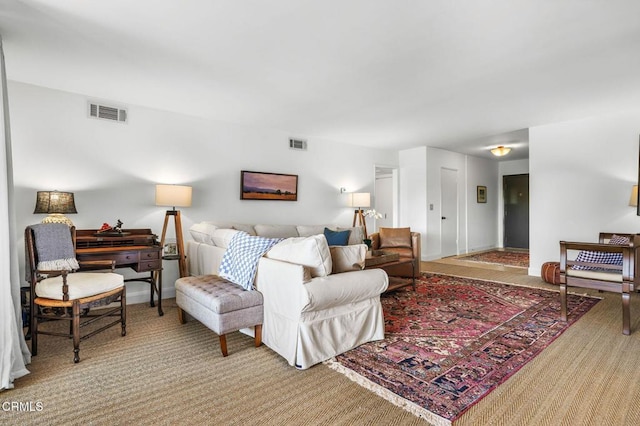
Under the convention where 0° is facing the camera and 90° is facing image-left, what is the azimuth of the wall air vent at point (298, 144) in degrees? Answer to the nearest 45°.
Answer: approximately 315°

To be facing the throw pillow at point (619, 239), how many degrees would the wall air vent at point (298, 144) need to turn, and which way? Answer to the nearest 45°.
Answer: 0° — it already faces it

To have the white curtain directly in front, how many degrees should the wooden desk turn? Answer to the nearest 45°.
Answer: approximately 45° to its right

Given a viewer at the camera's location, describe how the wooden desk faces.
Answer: facing the viewer

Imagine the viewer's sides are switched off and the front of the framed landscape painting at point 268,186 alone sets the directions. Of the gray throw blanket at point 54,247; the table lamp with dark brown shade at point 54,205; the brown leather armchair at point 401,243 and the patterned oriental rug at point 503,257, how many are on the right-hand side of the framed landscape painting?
2

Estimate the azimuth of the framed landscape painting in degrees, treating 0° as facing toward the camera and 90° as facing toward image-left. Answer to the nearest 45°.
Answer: approximately 315°

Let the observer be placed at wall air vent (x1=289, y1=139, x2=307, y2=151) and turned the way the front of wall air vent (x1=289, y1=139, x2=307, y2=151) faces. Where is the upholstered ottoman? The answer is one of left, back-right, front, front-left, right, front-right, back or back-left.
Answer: front-right

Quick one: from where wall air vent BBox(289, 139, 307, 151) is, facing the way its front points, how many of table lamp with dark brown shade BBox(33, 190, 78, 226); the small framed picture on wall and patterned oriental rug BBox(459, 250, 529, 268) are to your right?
1

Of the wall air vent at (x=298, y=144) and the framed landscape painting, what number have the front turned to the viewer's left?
0

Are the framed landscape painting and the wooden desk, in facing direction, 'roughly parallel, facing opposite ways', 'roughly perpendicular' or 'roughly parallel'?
roughly parallel

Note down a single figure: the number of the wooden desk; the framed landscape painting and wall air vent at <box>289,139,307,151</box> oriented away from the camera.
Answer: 0

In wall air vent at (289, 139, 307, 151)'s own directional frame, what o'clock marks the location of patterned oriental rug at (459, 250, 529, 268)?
The patterned oriental rug is roughly at 10 o'clock from the wall air vent.
